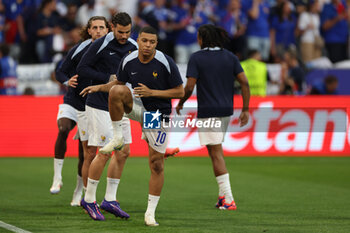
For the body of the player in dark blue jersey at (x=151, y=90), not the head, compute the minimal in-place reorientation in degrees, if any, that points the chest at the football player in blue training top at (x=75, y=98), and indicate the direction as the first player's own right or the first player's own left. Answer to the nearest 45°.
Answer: approximately 135° to the first player's own right

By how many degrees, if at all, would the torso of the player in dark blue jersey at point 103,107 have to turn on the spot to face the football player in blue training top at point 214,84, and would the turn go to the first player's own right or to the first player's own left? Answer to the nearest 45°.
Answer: approximately 90° to the first player's own left

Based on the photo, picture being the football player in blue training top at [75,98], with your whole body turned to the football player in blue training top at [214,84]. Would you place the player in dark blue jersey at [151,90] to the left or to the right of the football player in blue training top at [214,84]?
right

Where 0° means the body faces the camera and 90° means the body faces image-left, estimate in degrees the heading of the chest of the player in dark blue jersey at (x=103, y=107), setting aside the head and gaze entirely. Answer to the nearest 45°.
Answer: approximately 315°

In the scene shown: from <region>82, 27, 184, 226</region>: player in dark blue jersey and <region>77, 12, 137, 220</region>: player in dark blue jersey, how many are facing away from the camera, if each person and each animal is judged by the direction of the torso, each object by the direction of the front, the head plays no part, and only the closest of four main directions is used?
0

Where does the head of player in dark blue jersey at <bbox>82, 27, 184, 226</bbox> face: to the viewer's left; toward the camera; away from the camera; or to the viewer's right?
toward the camera

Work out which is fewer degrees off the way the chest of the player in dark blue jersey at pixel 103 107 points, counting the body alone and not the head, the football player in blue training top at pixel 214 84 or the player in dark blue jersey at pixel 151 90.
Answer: the player in dark blue jersey

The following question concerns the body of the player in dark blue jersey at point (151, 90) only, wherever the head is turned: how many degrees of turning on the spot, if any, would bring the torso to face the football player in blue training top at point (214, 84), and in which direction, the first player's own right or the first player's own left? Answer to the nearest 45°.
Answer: approximately 135° to the first player's own left

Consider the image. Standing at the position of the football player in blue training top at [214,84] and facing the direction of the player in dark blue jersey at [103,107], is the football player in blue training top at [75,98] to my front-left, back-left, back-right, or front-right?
front-right

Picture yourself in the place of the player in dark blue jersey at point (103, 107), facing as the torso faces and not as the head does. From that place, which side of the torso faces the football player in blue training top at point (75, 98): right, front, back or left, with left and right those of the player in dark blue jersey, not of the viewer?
back

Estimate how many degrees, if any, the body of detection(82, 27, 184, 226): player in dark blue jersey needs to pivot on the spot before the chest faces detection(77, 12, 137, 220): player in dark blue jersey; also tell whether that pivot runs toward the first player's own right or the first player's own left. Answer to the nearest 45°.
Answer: approximately 135° to the first player's own right

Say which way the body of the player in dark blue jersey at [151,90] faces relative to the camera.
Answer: toward the camera

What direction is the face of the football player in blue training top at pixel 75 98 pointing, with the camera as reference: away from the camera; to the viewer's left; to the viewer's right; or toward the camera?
toward the camera
